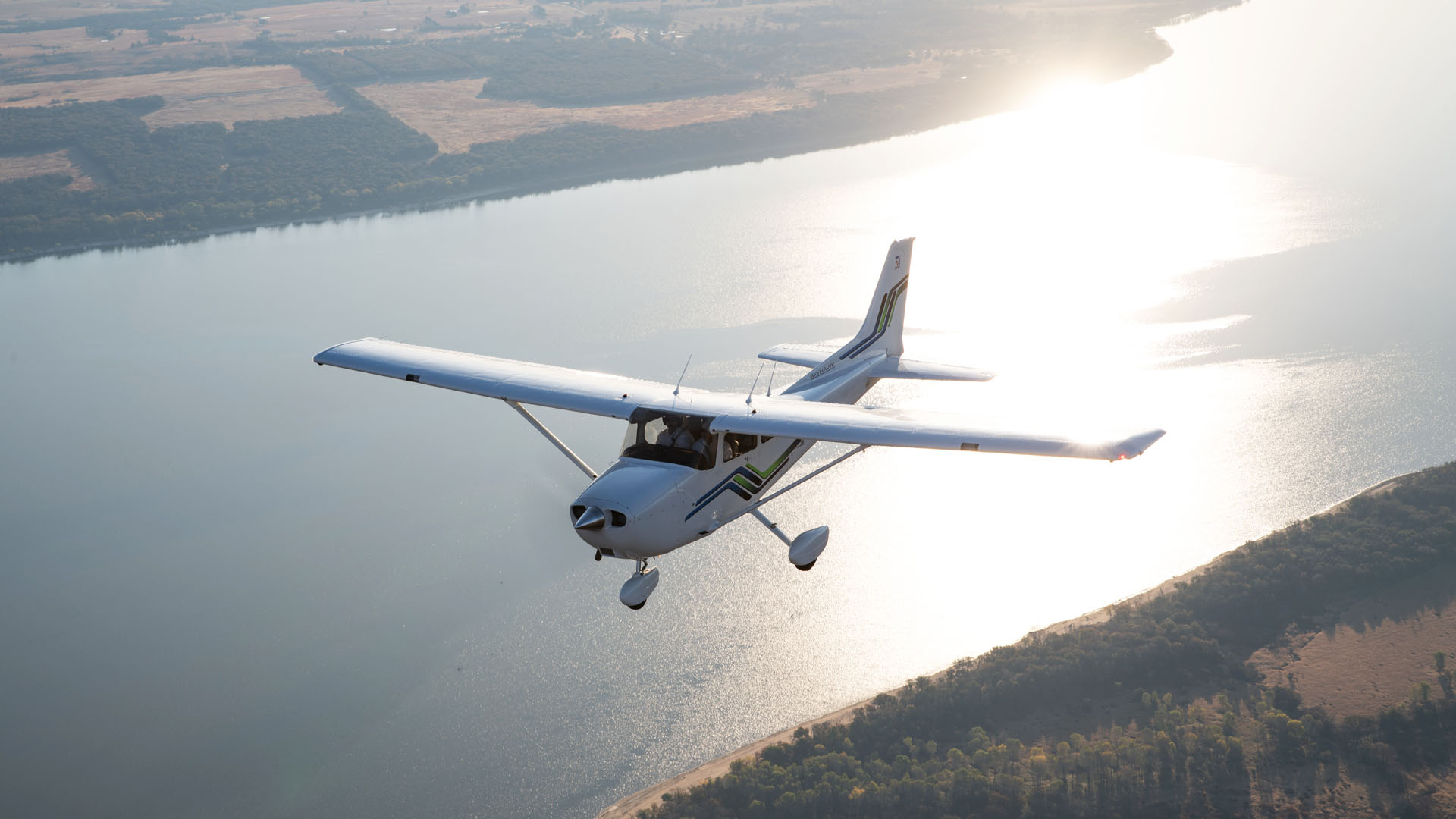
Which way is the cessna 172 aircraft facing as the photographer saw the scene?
facing the viewer and to the left of the viewer

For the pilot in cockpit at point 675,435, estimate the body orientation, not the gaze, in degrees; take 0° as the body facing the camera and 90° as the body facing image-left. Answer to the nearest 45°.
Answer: approximately 45°
